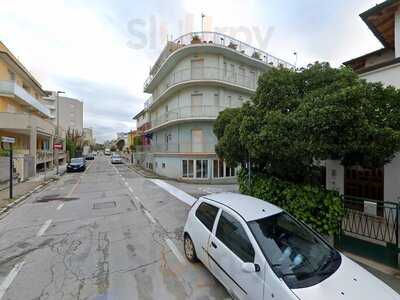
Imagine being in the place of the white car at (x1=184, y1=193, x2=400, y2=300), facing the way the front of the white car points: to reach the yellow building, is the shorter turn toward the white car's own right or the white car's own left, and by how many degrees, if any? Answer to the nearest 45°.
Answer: approximately 135° to the white car's own right

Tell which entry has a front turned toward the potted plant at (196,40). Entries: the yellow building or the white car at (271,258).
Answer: the yellow building

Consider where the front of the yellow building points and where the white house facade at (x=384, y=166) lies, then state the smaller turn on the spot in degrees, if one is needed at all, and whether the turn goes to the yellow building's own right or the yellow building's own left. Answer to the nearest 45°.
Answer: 0° — it already faces it

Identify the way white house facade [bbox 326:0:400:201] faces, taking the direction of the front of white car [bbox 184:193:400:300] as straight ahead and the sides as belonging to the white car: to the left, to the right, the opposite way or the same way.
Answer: to the right

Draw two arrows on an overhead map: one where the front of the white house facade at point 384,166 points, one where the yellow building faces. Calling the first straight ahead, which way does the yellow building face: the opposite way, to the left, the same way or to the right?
the opposite way

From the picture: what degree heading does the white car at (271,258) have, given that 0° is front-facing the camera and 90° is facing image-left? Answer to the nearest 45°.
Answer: approximately 315°

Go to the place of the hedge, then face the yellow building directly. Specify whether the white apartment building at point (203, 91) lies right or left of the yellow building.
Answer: right

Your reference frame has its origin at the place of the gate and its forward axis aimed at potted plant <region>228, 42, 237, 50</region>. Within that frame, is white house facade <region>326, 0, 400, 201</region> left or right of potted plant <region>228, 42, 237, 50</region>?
right

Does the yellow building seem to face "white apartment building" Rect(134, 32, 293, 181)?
yes

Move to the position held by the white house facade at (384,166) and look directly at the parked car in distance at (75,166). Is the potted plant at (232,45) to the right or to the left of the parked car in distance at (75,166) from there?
right

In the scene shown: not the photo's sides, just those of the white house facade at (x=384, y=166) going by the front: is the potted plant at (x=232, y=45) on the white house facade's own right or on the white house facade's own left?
on the white house facade's own right

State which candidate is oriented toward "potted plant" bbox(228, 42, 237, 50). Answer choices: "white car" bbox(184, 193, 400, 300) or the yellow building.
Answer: the yellow building

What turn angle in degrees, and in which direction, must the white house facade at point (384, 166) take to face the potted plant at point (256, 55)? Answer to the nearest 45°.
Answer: approximately 90° to its right

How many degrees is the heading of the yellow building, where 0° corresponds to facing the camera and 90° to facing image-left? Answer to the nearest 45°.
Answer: approximately 315°

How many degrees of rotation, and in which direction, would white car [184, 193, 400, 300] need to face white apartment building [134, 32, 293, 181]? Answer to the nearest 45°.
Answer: approximately 180°

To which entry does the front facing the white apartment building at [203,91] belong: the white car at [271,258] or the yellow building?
the yellow building
